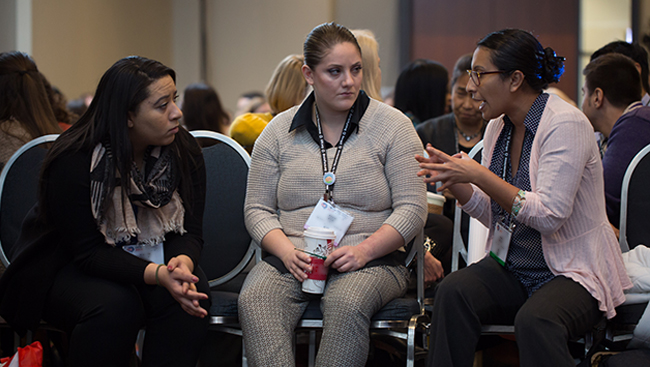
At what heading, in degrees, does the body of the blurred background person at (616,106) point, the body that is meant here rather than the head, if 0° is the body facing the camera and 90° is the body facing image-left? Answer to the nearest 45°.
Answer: approximately 135°

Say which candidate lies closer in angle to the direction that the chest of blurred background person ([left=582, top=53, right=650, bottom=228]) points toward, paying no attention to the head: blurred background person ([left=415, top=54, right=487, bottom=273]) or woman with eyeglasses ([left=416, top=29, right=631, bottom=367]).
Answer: the blurred background person

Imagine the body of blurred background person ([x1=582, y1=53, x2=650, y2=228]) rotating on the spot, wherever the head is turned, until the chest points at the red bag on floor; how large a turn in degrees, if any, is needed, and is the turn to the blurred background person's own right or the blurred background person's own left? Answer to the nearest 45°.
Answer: approximately 90° to the blurred background person's own left

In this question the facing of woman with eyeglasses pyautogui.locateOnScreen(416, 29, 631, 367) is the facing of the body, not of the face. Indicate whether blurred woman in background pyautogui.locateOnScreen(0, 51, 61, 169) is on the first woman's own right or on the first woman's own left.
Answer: on the first woman's own right

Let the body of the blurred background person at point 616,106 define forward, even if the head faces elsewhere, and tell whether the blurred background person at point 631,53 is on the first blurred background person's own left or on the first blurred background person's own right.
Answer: on the first blurred background person's own right

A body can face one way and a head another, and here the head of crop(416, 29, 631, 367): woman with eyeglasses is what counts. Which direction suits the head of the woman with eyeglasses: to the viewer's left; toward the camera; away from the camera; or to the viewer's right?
to the viewer's left

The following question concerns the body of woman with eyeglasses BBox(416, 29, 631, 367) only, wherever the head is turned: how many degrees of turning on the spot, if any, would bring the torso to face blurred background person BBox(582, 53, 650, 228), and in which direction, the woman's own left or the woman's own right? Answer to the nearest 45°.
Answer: approximately 135° to the woman's own right

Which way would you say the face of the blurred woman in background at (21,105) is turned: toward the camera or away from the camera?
away from the camera
